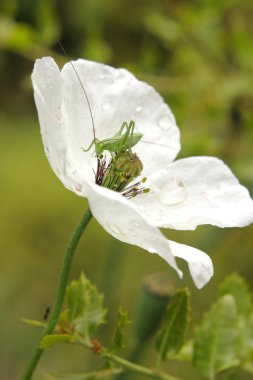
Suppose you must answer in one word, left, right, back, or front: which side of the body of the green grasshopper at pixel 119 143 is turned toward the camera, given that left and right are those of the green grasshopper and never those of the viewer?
left
